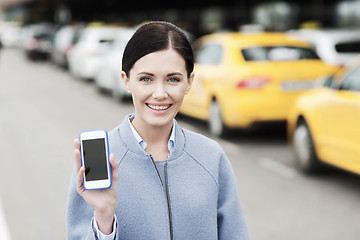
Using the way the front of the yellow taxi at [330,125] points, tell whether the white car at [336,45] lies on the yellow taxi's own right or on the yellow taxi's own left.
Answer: on the yellow taxi's own right

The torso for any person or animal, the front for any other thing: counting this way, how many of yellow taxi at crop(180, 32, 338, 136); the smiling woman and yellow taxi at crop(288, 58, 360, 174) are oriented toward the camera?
1

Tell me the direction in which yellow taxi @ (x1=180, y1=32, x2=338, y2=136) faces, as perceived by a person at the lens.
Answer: facing away from the viewer and to the left of the viewer

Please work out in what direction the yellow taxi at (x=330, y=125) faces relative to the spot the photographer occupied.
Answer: facing away from the viewer and to the left of the viewer

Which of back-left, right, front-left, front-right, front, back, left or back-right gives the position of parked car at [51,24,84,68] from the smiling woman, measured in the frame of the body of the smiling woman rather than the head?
back

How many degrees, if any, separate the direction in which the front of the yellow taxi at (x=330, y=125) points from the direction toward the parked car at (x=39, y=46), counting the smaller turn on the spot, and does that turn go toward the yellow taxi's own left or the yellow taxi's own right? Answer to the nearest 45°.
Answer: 0° — it already faces it

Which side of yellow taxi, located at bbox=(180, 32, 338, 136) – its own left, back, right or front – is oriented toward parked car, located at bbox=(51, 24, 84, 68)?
front

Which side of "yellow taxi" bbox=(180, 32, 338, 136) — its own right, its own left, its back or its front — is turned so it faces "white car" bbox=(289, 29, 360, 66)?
right

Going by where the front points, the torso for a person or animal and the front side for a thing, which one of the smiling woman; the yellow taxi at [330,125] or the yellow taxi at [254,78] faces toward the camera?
the smiling woman

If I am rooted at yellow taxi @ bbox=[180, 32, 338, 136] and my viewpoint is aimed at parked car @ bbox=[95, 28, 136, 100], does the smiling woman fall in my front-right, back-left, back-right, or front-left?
back-left
